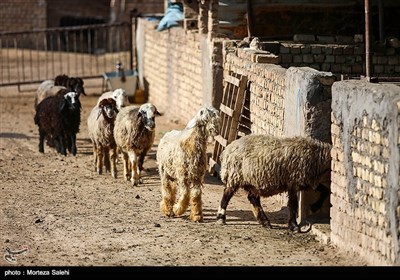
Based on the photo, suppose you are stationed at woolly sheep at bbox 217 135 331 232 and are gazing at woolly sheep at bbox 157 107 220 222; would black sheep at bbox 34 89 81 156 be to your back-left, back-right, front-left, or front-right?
front-right

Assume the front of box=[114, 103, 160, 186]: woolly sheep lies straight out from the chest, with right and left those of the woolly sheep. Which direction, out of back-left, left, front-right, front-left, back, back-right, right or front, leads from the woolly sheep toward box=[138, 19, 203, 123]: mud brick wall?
back-left

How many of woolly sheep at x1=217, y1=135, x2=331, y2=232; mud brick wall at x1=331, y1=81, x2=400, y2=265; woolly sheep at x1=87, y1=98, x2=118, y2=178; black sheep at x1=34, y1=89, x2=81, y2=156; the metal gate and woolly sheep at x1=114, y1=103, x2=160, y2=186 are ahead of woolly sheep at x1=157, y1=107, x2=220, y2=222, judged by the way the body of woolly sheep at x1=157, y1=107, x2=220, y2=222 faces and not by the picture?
2

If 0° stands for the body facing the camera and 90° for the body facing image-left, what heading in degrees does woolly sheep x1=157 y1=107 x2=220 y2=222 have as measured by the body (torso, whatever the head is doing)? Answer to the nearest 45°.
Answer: approximately 315°

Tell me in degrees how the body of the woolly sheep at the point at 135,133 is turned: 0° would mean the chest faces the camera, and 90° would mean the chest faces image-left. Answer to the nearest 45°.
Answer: approximately 315°

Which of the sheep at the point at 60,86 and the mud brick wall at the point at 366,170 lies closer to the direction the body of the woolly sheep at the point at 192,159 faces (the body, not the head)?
the mud brick wall

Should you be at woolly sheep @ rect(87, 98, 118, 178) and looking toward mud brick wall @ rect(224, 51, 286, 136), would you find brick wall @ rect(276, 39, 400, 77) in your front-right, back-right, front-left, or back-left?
front-left
